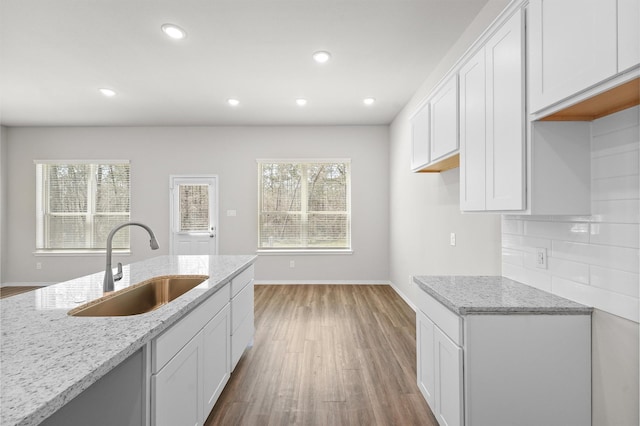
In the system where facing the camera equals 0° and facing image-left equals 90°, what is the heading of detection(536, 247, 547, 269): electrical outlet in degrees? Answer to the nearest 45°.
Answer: approximately 45°

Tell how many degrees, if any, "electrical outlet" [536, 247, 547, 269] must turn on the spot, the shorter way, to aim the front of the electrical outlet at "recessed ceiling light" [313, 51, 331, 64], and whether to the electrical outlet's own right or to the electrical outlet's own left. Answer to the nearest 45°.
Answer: approximately 45° to the electrical outlet's own right

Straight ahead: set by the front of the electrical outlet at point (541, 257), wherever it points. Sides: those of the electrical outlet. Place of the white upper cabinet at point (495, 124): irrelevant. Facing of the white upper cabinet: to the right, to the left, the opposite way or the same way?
the same way

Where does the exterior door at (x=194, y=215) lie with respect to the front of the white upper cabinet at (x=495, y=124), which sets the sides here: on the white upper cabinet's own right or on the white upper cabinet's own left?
on the white upper cabinet's own right

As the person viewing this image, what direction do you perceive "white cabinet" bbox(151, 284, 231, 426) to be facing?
facing the viewer and to the right of the viewer

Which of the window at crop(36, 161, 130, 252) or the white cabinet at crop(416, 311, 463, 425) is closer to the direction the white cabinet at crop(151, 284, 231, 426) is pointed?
the white cabinet

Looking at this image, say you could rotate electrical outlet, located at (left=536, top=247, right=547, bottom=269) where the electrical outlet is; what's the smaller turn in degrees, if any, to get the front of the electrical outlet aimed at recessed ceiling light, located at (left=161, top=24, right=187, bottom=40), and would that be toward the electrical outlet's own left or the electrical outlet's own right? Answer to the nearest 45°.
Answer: approximately 45° to the electrical outlet's own right

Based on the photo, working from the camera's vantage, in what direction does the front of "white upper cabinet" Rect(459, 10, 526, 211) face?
facing the viewer and to the left of the viewer

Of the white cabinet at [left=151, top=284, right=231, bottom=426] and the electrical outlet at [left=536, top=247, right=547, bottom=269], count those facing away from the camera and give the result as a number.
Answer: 0

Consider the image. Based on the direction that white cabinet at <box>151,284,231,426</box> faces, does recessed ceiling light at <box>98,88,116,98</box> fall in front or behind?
behind

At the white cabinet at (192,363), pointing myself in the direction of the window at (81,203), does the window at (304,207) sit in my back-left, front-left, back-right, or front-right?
front-right

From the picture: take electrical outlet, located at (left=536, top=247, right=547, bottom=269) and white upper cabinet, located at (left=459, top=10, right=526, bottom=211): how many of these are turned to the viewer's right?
0
